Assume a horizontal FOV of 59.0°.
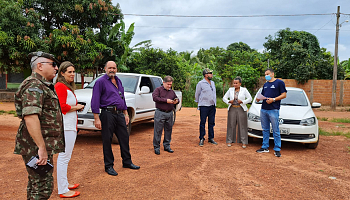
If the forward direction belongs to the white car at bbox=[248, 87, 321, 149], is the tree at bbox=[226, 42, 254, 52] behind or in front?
behind

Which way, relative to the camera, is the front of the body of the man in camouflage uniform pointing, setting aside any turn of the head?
to the viewer's right

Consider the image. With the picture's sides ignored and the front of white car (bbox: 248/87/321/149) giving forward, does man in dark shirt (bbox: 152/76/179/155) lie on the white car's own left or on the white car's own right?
on the white car's own right

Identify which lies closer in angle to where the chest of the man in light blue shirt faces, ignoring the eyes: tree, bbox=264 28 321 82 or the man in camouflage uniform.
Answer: the man in camouflage uniform

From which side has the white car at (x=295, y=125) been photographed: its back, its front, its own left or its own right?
front

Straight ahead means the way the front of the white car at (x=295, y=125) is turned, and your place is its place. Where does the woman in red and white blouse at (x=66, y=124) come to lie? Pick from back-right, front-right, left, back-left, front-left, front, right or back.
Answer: front-right

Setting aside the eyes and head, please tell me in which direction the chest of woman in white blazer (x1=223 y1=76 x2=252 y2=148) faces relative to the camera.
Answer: toward the camera

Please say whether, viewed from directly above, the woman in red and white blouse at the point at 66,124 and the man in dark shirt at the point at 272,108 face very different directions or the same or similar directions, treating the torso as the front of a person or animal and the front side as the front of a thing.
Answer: very different directions

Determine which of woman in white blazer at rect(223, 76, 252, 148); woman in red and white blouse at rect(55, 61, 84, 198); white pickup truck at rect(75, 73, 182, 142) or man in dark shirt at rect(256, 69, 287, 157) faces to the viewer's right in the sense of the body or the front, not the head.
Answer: woman in red and white blouse at rect(55, 61, 84, 198)

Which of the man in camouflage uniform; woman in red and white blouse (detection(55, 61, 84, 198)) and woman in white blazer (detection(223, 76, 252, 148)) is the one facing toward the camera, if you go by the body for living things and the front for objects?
woman in white blazer (detection(223, 76, 252, 148))

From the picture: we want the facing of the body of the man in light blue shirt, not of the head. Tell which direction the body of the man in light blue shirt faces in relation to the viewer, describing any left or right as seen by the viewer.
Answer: facing the viewer and to the right of the viewer

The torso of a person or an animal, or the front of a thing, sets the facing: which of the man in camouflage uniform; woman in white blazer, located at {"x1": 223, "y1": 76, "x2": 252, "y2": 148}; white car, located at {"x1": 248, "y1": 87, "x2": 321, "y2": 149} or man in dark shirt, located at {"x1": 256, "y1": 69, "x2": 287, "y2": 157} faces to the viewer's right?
the man in camouflage uniform

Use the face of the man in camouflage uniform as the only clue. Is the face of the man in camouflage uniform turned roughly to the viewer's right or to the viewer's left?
to the viewer's right

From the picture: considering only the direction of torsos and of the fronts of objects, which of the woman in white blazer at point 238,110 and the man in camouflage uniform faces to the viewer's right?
the man in camouflage uniform
